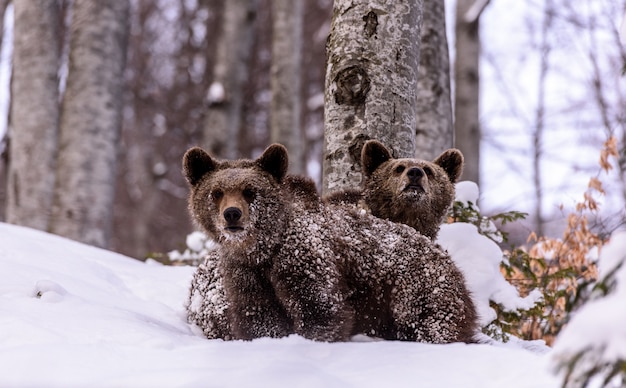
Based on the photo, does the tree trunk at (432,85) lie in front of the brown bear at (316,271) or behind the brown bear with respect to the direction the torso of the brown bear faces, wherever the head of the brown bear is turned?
behind

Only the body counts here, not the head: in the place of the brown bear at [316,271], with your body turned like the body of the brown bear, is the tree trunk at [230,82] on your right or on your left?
on your right

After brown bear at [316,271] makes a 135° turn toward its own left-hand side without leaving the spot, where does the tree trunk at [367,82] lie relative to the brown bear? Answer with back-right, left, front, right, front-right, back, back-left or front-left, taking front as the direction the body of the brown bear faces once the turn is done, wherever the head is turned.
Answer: left

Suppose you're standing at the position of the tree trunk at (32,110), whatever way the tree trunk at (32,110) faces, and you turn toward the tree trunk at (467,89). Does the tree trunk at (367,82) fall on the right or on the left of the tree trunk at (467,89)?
right

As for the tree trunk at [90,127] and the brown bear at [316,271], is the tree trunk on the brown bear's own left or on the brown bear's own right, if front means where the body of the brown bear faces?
on the brown bear's own right

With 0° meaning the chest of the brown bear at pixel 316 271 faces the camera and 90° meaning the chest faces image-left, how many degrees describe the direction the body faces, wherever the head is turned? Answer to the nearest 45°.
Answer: approximately 45°

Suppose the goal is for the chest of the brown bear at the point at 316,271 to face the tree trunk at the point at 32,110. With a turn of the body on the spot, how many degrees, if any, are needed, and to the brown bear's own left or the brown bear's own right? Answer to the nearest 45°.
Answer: approximately 90° to the brown bear's own right

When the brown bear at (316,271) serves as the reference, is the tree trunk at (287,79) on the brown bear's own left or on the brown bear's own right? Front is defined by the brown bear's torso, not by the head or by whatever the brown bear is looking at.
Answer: on the brown bear's own right
